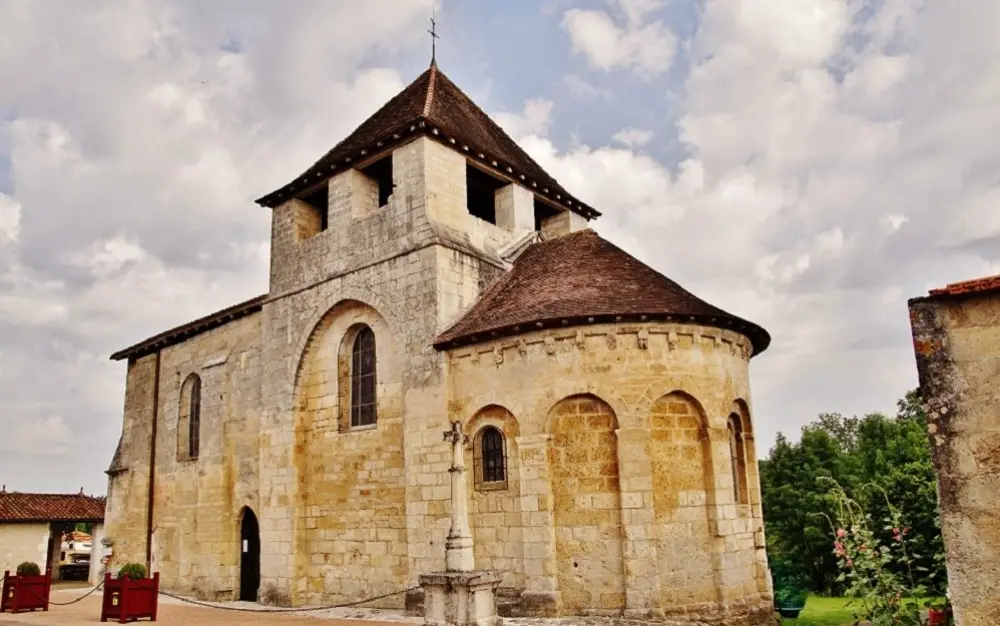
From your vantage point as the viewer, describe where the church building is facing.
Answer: facing away from the viewer and to the left of the viewer

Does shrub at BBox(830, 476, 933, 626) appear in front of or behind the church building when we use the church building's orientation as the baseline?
behind

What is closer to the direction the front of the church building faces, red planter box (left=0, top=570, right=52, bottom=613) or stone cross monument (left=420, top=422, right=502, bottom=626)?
the red planter box

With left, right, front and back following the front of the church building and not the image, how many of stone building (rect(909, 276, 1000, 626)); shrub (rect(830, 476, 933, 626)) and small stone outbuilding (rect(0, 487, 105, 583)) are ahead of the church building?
1

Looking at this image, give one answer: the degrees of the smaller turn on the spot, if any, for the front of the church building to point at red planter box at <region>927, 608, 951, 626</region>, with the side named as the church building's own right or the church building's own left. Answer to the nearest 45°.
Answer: approximately 180°

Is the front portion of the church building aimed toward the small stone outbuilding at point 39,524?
yes

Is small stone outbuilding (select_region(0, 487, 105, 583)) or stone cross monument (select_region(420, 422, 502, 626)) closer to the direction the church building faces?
the small stone outbuilding

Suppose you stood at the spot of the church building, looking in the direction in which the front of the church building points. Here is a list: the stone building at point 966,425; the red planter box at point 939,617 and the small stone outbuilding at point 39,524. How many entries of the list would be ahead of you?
1

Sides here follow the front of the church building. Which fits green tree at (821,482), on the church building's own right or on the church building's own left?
on the church building's own right

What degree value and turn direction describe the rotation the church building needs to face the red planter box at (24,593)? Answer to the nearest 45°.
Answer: approximately 45° to its left
